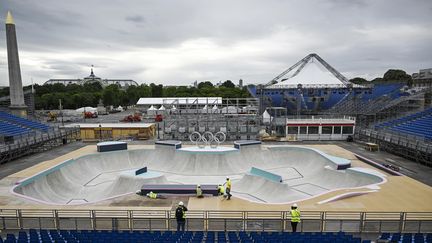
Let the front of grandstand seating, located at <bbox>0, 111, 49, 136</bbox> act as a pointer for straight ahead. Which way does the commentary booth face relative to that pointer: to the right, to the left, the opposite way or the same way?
to the right

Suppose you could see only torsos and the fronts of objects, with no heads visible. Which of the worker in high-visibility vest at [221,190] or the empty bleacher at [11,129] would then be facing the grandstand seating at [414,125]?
the empty bleacher

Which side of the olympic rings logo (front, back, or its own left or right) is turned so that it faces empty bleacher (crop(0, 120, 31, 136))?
right

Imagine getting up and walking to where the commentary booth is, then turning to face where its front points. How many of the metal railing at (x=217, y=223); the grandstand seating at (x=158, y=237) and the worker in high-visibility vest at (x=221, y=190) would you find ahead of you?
3

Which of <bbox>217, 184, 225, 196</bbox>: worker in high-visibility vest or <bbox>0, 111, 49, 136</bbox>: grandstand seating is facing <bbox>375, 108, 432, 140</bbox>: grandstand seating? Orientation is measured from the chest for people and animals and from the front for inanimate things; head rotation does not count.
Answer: <bbox>0, 111, 49, 136</bbox>: grandstand seating

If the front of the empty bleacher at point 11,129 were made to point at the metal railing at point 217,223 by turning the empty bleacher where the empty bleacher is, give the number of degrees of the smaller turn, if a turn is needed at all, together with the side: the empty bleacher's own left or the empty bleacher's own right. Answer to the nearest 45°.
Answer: approximately 45° to the empty bleacher's own right

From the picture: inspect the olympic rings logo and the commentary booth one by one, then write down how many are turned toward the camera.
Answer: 2

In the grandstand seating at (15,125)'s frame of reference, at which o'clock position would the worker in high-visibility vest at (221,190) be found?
The worker in high-visibility vest is roughly at 1 o'clock from the grandstand seating.
